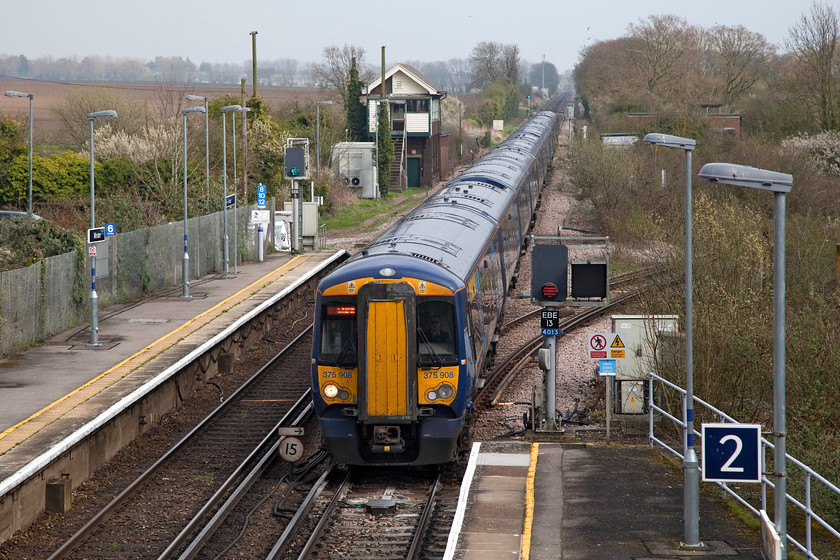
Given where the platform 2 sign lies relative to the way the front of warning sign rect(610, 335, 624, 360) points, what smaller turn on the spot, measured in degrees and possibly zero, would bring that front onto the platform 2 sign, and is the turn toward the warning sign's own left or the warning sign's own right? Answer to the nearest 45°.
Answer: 0° — it already faces it

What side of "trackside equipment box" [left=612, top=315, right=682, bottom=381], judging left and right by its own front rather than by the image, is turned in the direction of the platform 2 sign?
front

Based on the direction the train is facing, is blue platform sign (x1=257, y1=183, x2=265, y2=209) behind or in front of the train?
behind

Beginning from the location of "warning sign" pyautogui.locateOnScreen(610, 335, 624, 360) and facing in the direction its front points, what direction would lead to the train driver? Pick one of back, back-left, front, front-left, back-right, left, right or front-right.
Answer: front-right

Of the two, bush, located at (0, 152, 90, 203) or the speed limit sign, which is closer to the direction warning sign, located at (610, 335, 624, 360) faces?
the speed limit sign

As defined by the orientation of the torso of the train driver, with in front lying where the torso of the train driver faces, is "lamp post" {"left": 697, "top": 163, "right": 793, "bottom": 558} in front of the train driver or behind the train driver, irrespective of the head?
in front

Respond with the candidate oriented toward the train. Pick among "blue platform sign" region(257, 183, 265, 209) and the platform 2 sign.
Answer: the blue platform sign

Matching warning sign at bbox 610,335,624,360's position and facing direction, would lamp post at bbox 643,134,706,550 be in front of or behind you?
in front
